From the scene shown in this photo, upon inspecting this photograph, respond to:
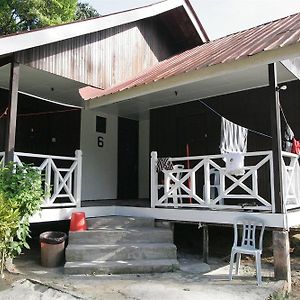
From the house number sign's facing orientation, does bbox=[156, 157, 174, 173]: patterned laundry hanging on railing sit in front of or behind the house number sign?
in front

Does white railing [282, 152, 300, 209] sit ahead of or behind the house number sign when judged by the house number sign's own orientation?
ahead

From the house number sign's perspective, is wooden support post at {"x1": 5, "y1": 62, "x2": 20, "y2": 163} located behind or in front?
in front

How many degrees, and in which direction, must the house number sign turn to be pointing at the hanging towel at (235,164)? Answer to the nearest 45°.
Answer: approximately 45° to its left

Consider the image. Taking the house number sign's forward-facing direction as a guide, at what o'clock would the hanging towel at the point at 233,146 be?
The hanging towel is roughly at 11 o'clock from the house number sign.

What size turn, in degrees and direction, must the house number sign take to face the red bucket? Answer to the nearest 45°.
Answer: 0° — it already faces it

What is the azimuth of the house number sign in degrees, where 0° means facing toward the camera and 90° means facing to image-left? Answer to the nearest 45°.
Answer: approximately 0°

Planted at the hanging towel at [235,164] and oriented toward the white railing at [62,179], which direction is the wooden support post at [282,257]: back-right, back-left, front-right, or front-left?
back-left

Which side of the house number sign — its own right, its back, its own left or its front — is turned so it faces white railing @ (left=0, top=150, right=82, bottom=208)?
right

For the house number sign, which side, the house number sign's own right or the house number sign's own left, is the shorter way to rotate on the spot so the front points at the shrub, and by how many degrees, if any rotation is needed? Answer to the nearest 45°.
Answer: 0° — it already faces it

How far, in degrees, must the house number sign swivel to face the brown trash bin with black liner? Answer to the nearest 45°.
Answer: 0° — it already faces it
